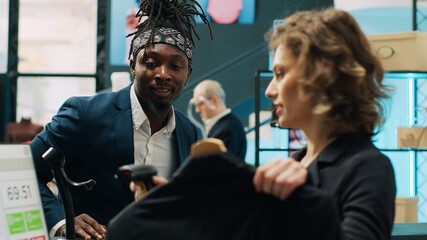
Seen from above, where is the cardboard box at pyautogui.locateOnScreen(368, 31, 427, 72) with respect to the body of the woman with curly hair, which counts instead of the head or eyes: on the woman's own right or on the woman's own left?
on the woman's own right

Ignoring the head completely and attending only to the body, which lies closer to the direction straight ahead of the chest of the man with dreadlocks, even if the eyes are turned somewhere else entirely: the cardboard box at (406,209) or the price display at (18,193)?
the price display

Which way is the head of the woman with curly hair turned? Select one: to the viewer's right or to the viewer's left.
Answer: to the viewer's left

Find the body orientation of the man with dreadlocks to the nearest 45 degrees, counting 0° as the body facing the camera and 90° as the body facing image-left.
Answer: approximately 315°

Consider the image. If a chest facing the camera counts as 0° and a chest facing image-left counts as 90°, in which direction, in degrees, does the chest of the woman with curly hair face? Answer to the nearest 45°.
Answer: approximately 90°

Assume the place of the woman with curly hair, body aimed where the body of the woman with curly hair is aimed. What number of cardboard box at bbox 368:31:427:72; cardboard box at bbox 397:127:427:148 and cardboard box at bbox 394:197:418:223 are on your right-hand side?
3

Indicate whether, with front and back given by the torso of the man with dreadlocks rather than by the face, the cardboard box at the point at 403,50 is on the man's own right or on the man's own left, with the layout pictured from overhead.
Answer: on the man's own left

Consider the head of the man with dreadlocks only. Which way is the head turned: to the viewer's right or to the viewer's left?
to the viewer's right

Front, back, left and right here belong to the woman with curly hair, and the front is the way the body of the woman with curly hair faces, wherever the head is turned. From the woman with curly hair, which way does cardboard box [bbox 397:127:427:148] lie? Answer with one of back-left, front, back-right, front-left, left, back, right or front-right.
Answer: right
